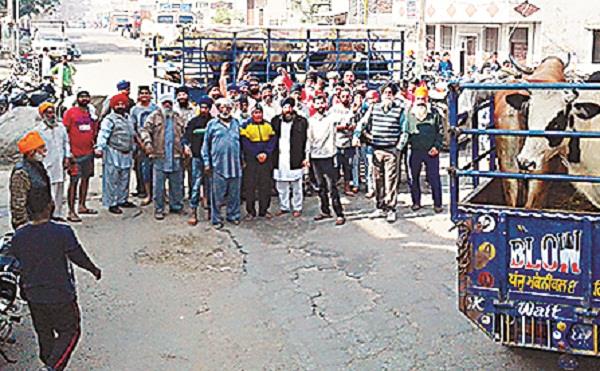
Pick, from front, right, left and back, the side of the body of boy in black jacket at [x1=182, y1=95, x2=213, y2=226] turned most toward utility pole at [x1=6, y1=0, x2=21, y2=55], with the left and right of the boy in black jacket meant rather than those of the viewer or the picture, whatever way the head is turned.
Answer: back

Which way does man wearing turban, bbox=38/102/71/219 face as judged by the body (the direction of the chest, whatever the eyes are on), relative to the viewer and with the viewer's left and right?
facing the viewer and to the right of the viewer

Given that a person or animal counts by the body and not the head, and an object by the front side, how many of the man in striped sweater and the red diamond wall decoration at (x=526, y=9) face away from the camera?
0

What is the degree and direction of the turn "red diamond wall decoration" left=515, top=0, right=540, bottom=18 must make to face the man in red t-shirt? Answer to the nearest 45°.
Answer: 0° — it already faces them

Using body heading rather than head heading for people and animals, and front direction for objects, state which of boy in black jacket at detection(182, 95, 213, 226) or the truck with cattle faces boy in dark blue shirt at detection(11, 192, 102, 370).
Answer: boy in black jacket at detection(182, 95, 213, 226)

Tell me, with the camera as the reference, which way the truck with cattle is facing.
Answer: facing away from the viewer

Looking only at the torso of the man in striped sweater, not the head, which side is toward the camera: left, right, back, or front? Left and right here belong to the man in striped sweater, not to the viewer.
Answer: front

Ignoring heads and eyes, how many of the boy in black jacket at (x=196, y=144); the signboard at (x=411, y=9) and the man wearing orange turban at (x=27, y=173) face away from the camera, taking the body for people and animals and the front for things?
0

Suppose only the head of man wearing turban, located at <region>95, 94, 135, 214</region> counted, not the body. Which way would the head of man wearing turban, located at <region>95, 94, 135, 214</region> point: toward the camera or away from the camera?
toward the camera

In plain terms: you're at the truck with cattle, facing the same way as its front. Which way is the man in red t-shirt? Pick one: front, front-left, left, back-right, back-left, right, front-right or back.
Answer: front-left

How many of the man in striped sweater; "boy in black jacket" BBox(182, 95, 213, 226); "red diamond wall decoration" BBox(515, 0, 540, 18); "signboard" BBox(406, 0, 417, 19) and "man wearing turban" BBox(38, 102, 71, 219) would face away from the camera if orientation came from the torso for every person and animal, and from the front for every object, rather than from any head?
0

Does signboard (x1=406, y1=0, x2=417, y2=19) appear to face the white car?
no

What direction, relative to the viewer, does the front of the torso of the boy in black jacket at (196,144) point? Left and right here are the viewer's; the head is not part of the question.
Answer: facing the viewer

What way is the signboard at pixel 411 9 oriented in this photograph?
toward the camera

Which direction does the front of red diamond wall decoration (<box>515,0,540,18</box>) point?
toward the camera

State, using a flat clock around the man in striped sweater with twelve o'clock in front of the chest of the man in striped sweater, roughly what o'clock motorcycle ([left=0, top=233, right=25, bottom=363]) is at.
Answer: The motorcycle is roughly at 1 o'clock from the man in striped sweater.

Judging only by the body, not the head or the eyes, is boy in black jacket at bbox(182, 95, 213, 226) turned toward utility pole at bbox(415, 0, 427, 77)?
no

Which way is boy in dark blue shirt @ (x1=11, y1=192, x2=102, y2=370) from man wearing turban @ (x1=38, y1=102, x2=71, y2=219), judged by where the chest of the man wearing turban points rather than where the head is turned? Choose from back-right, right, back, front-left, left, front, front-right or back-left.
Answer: front-right

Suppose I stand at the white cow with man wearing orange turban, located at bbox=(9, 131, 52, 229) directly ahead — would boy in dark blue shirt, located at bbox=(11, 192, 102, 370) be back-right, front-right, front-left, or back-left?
front-left

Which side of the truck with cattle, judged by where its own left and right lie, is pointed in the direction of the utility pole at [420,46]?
front

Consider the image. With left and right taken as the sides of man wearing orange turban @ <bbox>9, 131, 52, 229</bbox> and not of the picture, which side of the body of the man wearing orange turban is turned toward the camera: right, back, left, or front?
right
